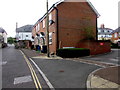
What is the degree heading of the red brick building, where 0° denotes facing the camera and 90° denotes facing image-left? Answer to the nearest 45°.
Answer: approximately 45°

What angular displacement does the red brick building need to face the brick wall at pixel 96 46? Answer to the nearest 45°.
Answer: approximately 135° to its left
